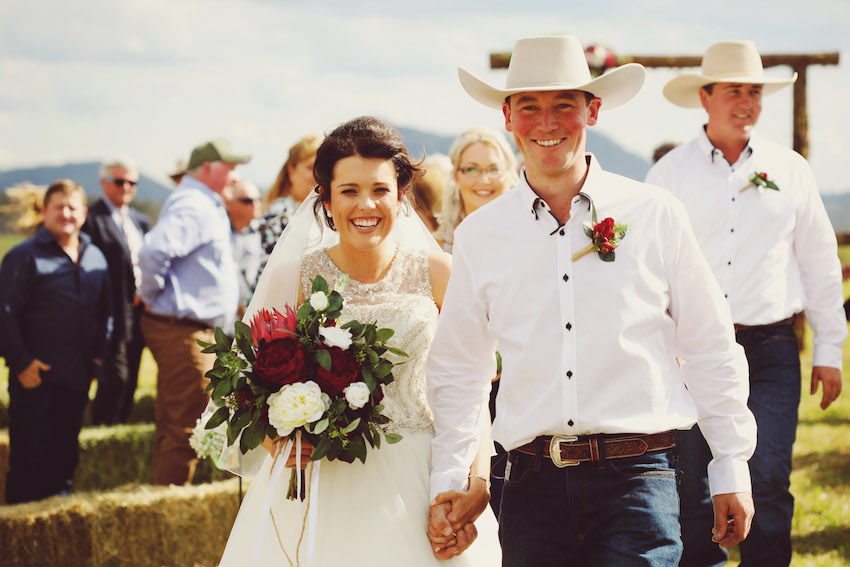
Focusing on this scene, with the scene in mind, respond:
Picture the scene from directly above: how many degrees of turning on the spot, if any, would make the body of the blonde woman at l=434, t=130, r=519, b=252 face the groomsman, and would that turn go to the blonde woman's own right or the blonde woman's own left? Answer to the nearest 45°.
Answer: approximately 90° to the blonde woman's own left

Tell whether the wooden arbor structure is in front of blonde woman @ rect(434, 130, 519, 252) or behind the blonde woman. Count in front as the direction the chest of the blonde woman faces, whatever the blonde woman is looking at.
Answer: behind

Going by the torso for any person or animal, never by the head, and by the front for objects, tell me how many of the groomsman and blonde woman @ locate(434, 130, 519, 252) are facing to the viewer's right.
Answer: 0

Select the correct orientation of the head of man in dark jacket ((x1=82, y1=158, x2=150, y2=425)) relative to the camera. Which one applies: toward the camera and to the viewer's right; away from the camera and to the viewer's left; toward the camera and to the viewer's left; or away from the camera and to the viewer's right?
toward the camera and to the viewer's right

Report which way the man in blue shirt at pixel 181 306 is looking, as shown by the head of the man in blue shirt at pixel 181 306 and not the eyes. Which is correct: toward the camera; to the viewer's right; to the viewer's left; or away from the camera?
to the viewer's right

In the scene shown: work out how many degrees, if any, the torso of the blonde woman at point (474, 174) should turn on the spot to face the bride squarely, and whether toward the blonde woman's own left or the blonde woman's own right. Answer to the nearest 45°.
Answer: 0° — they already face them

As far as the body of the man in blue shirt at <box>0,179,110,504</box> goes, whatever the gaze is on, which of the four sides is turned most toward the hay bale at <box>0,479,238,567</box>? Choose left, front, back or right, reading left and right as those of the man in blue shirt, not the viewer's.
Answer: front

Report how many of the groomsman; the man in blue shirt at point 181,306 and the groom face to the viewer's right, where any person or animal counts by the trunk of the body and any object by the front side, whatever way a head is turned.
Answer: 1

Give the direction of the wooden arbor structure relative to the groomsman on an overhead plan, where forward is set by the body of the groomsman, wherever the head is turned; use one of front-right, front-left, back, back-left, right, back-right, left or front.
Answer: back

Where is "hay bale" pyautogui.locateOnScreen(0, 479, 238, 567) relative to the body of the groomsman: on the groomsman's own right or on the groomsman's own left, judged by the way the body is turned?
on the groomsman's own right
